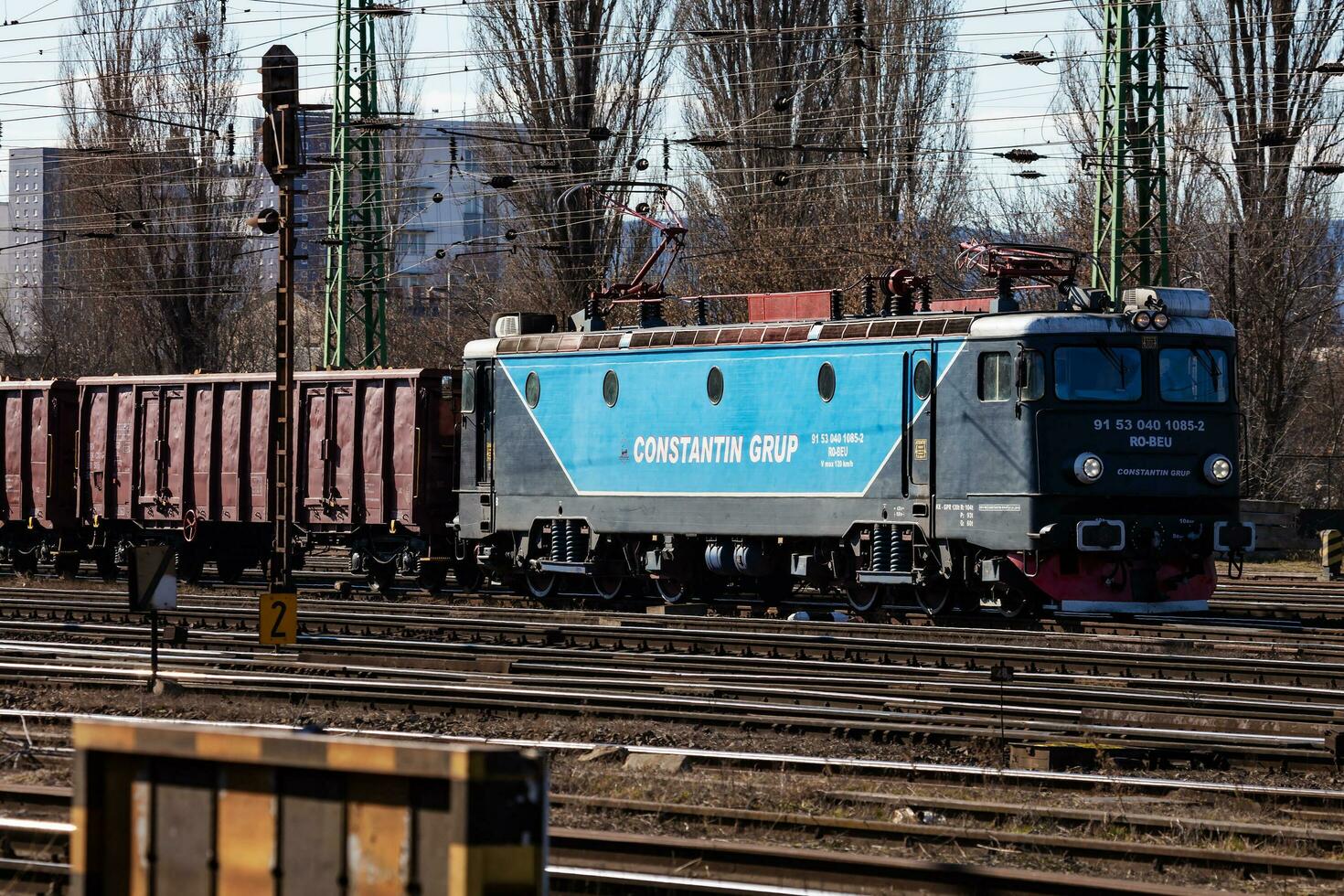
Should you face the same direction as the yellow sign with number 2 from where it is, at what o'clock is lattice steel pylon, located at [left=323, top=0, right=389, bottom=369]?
The lattice steel pylon is roughly at 6 o'clock from the yellow sign with number 2.

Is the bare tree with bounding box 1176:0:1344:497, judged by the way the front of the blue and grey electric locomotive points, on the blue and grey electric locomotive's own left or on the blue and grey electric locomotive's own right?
on the blue and grey electric locomotive's own left

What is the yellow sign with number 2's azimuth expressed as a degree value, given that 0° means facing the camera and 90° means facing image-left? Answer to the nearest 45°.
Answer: approximately 0°

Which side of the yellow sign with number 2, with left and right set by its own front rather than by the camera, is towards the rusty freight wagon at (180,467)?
back

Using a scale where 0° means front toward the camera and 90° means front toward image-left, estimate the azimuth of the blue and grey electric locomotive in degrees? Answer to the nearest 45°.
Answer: approximately 315°

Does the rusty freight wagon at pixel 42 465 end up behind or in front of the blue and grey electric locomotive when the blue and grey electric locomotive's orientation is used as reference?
behind

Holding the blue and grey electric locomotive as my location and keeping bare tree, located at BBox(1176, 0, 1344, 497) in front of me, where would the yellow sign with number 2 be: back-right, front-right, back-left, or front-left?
back-left

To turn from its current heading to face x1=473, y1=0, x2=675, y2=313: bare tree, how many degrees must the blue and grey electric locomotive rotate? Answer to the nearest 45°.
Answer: approximately 135° to its left

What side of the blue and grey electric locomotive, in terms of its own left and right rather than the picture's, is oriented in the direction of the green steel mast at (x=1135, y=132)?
left

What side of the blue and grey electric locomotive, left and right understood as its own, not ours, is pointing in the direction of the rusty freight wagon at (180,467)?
back

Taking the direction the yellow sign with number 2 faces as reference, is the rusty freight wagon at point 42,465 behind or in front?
behind

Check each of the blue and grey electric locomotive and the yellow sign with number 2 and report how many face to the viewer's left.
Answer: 0

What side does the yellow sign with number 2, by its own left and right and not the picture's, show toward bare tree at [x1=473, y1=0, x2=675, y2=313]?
back

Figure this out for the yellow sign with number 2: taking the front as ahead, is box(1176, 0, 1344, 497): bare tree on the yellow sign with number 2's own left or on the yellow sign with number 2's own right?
on the yellow sign with number 2's own left
